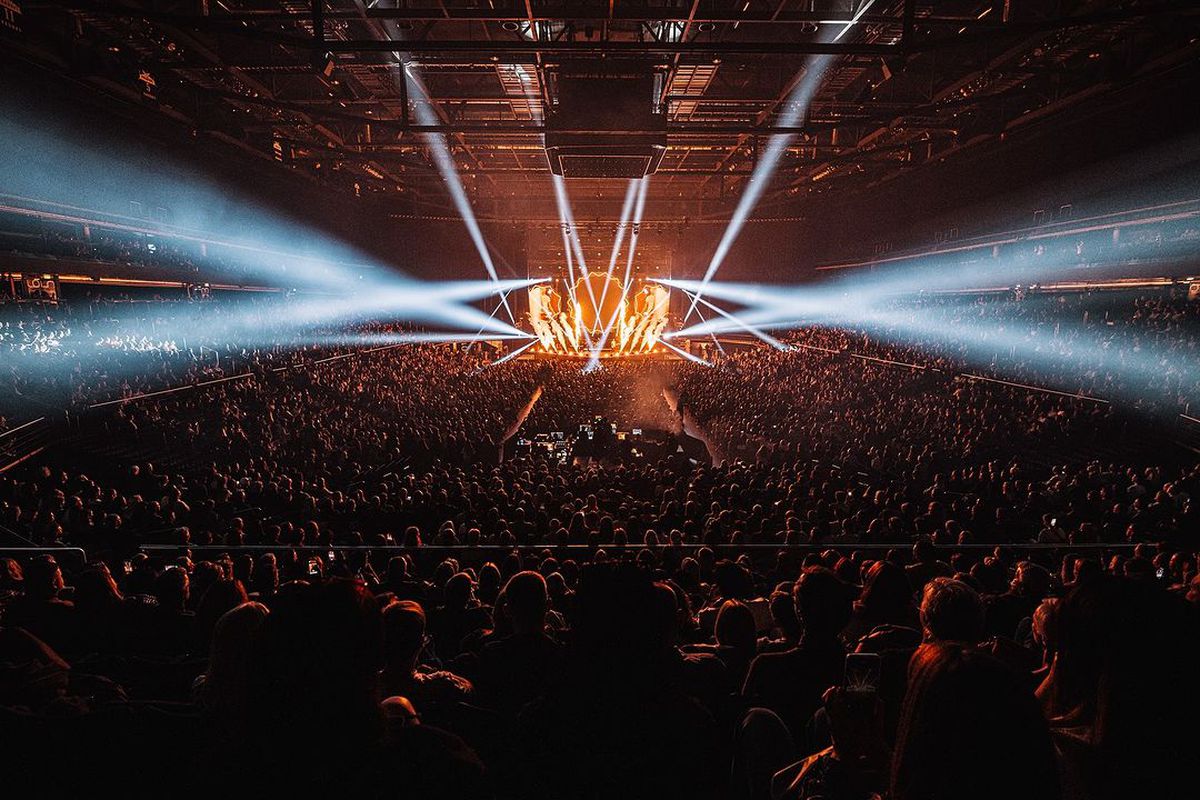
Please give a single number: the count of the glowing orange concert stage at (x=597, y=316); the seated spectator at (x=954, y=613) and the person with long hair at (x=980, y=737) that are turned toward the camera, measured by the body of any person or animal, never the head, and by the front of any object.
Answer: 1

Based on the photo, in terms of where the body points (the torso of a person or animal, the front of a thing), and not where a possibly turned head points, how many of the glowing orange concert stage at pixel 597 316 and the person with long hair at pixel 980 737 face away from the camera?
1

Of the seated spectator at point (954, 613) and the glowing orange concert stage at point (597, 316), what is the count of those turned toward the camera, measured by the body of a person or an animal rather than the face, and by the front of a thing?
1

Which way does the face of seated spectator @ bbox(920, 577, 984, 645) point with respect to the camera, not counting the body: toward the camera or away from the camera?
away from the camera

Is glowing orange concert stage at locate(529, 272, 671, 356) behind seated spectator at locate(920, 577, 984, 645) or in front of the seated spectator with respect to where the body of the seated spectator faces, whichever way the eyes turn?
in front

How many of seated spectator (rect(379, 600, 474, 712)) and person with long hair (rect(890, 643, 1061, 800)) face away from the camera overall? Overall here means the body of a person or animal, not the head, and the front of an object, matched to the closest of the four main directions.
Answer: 2

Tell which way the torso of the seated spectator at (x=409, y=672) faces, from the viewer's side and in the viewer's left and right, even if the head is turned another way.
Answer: facing away from the viewer

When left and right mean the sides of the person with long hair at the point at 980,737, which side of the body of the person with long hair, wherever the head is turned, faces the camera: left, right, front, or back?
back

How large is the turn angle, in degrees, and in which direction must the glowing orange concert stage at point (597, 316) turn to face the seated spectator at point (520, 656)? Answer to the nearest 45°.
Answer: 0° — it already faces them

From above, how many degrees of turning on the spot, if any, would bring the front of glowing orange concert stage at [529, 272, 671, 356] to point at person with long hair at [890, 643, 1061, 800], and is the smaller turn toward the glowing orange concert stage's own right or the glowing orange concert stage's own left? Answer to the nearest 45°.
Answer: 0° — it already faces them

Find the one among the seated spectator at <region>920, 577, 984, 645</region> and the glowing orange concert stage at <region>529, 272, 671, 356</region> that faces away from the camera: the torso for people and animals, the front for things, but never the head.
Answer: the seated spectator

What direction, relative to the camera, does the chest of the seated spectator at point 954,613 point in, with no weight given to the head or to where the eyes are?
away from the camera

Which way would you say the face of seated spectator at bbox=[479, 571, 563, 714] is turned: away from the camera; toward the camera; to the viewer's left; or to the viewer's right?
away from the camera

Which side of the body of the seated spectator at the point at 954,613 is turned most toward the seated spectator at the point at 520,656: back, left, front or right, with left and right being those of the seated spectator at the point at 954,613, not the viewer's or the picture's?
left

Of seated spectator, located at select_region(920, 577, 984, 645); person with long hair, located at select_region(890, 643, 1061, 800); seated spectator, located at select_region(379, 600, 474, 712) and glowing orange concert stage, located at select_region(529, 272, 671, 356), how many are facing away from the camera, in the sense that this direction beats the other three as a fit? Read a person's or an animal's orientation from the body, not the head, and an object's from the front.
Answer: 3

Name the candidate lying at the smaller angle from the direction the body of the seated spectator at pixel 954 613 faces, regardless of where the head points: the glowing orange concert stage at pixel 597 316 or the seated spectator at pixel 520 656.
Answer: the glowing orange concert stage

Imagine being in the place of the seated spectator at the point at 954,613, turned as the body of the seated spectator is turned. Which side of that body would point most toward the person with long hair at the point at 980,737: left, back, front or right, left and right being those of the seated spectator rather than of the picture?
back

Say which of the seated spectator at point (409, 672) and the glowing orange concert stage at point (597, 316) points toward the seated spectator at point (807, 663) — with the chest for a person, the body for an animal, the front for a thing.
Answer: the glowing orange concert stage

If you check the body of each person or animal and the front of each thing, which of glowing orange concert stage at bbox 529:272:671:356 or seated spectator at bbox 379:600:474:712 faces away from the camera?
the seated spectator
